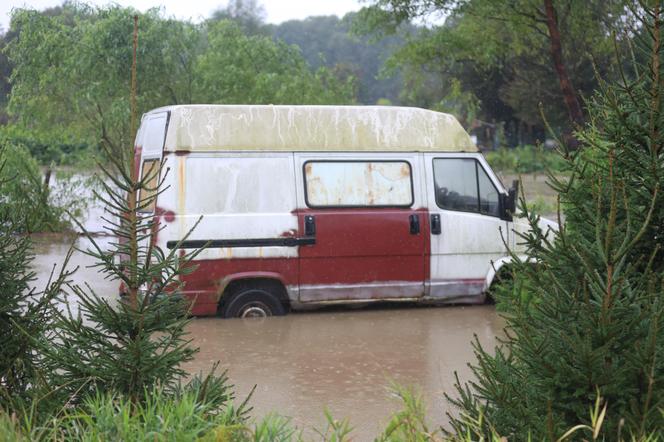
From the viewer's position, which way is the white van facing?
facing to the right of the viewer

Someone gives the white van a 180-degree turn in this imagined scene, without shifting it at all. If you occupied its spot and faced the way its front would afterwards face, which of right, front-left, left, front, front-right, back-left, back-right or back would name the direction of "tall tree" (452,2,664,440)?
left

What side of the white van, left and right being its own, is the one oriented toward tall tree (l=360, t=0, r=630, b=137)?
left
